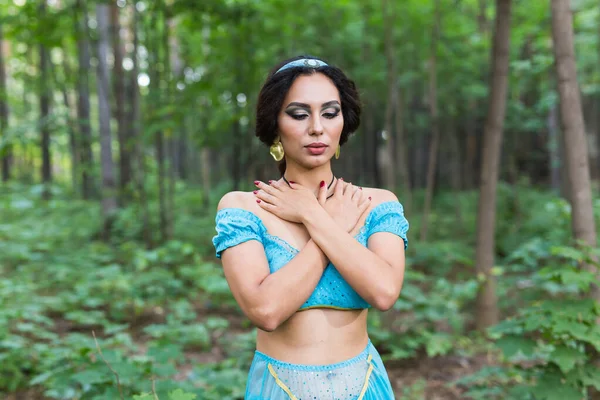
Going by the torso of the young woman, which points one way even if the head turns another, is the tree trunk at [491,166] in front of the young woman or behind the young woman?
behind

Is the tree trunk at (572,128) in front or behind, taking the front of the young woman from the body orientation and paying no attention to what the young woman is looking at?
behind

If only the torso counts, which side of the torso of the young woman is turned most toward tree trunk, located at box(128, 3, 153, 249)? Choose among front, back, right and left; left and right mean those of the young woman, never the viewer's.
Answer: back

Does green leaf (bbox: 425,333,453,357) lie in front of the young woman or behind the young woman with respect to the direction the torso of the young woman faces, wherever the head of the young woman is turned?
behind

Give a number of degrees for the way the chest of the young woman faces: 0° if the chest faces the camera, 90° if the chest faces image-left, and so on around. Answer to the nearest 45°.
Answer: approximately 0°

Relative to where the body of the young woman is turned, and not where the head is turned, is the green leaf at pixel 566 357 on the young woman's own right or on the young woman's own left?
on the young woman's own left

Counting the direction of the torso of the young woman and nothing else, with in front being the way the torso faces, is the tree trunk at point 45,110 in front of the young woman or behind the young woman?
behind

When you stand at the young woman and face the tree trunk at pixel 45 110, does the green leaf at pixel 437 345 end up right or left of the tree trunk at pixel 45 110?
right
